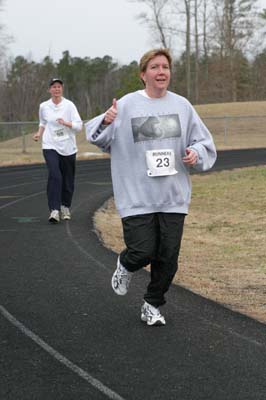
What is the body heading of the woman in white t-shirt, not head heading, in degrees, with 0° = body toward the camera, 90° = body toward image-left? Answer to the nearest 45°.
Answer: approximately 0°

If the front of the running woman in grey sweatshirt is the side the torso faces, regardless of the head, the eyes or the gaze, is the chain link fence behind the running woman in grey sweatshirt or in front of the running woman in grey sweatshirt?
behind

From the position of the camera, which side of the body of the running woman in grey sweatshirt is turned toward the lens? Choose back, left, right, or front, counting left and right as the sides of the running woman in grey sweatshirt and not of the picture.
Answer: front

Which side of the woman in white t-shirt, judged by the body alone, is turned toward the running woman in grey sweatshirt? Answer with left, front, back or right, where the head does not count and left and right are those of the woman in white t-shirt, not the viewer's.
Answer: front

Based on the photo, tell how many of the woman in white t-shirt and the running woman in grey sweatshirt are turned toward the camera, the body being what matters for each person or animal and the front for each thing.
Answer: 2

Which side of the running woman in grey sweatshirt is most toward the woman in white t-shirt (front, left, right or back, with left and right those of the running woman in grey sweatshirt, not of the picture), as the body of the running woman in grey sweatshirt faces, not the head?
back

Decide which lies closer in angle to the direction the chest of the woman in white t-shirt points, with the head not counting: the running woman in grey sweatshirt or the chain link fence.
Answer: the running woman in grey sweatshirt

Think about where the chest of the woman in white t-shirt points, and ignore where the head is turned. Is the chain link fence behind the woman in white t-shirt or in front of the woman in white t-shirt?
behind
